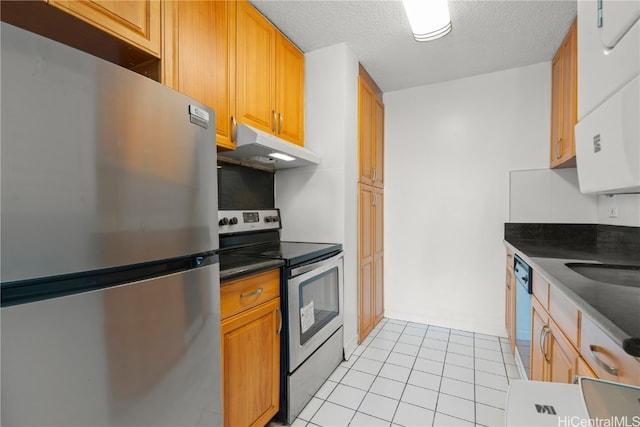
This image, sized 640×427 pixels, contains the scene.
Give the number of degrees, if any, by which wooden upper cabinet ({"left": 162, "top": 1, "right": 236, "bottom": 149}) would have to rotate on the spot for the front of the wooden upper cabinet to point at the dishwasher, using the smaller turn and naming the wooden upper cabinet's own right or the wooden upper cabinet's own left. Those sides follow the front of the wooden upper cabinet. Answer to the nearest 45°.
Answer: approximately 45° to the wooden upper cabinet's own left

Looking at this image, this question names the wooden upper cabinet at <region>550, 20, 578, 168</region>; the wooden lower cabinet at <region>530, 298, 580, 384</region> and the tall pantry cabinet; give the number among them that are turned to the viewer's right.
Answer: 1

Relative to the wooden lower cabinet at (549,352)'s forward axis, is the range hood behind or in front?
in front

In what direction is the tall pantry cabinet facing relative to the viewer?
to the viewer's right

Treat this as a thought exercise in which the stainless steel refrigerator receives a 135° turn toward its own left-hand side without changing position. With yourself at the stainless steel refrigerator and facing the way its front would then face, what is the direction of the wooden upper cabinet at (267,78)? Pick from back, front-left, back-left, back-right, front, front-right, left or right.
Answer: front-right

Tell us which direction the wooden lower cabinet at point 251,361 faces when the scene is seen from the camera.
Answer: facing the viewer and to the right of the viewer

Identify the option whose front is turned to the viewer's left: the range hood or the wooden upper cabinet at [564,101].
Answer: the wooden upper cabinet

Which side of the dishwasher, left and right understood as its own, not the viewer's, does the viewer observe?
left

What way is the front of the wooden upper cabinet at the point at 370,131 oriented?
to the viewer's right

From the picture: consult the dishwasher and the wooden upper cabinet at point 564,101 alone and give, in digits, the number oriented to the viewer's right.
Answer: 0

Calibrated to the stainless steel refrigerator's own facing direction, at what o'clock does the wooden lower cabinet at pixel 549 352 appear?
The wooden lower cabinet is roughly at 11 o'clock from the stainless steel refrigerator.
